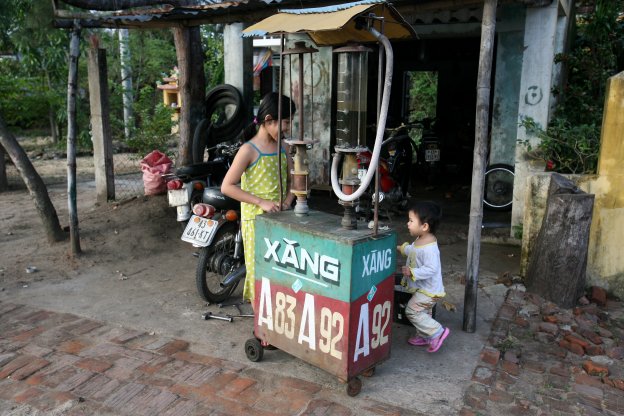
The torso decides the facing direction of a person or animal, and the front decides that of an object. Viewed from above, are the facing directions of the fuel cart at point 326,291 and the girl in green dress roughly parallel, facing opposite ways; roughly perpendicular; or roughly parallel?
roughly perpendicular

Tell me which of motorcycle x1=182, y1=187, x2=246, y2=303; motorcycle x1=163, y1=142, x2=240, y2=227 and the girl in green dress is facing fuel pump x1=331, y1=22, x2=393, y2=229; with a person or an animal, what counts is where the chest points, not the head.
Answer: the girl in green dress

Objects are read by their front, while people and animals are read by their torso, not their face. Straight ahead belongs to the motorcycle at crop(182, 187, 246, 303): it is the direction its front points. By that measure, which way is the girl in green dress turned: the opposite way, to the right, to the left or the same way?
to the right

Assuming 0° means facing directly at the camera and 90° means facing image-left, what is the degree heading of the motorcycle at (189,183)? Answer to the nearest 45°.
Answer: approximately 225°

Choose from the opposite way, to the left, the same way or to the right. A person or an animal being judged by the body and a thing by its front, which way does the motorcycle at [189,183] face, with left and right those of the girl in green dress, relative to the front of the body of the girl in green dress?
to the left

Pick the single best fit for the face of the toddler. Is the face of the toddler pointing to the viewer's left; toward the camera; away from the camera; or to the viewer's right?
to the viewer's left

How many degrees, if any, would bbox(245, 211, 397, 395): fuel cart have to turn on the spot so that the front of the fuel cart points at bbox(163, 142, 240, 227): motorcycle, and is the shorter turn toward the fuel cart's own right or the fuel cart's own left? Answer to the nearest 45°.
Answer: approximately 90° to the fuel cart's own right

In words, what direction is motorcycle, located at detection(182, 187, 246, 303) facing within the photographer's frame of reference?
facing away from the viewer and to the right of the viewer
